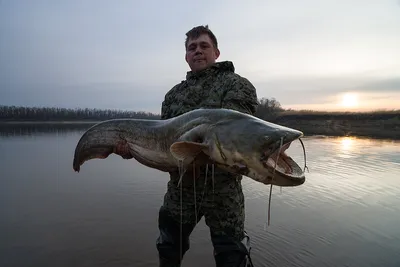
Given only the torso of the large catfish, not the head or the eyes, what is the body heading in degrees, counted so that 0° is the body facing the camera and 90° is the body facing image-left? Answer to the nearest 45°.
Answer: approximately 270°

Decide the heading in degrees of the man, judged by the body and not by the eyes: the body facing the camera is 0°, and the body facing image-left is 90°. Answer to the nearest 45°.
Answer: approximately 0°
